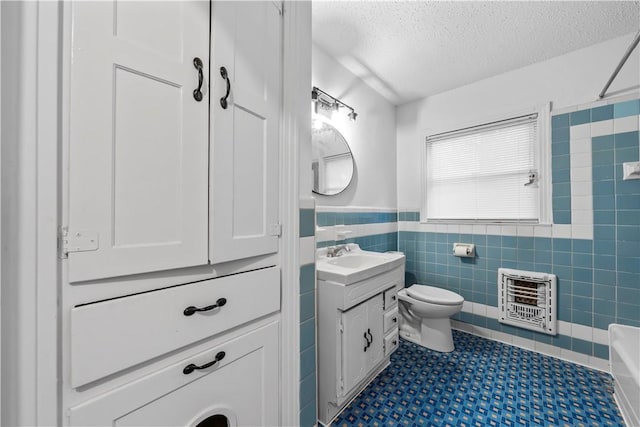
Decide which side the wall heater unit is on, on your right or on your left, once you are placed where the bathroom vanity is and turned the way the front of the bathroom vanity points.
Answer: on your left

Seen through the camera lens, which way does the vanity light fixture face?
facing the viewer and to the right of the viewer

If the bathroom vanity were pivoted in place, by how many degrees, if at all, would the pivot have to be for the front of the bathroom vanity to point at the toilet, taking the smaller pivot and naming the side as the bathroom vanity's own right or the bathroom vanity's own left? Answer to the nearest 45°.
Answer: approximately 90° to the bathroom vanity's own left

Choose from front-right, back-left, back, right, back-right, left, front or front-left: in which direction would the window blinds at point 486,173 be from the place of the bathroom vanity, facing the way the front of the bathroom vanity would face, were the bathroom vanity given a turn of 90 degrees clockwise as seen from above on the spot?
back

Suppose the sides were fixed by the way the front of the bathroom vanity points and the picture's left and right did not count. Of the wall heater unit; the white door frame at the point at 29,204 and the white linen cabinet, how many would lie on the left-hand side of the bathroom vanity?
1

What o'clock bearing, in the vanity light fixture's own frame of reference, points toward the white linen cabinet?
The white linen cabinet is roughly at 2 o'clock from the vanity light fixture.

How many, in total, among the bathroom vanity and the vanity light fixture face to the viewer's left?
0

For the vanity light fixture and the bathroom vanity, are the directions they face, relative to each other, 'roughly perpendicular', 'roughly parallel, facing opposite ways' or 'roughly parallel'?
roughly parallel

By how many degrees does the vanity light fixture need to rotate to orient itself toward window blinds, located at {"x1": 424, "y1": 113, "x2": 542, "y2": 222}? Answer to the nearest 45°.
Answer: approximately 45° to its left
